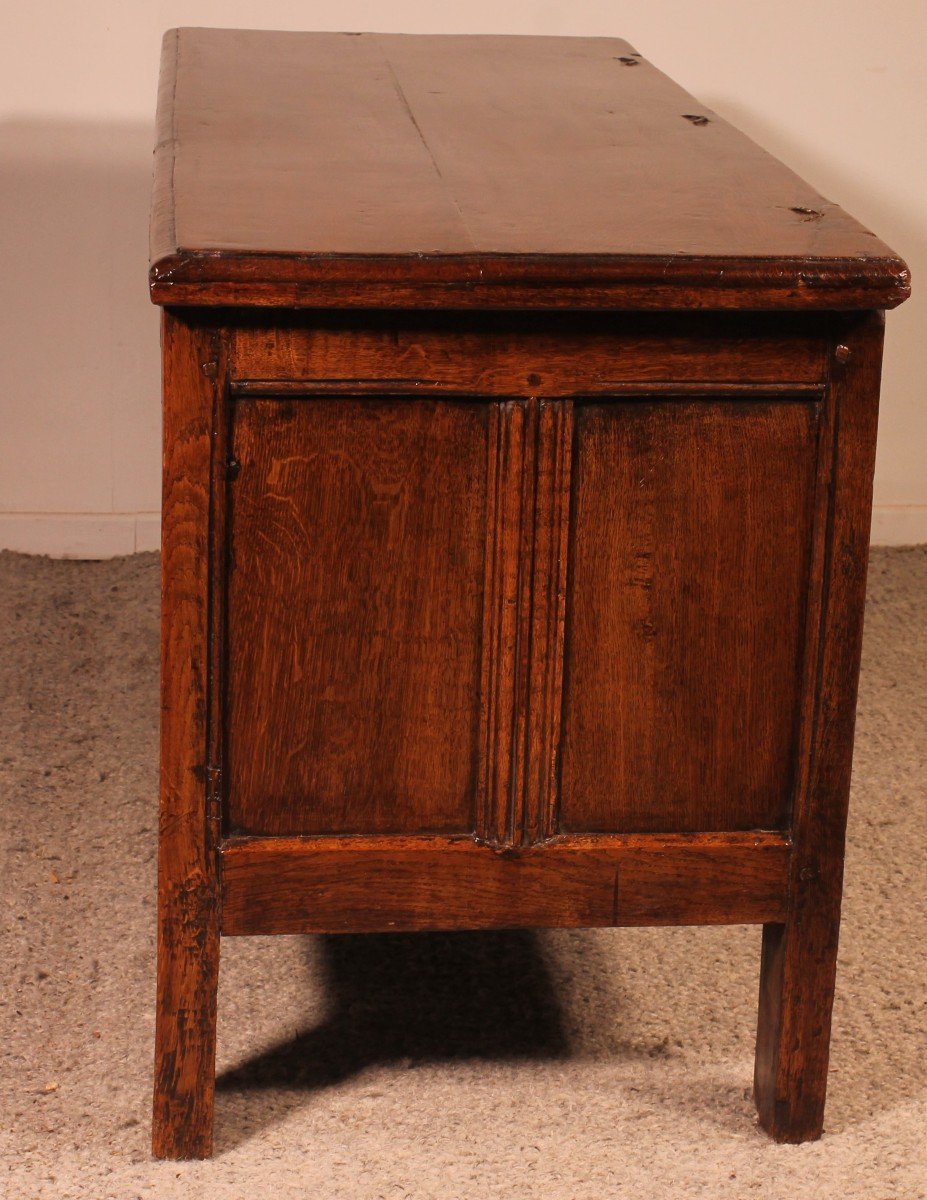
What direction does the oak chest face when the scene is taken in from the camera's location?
facing to the left of the viewer
